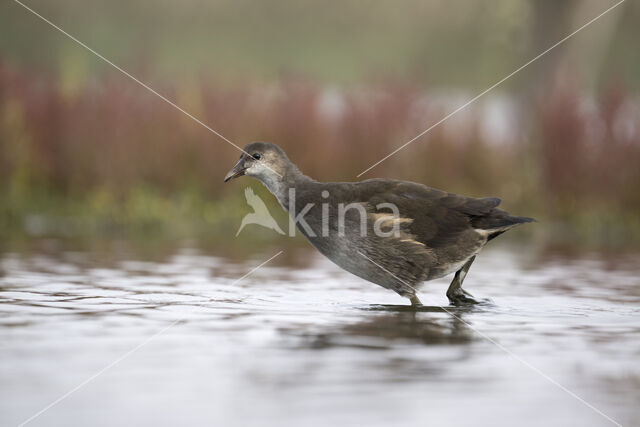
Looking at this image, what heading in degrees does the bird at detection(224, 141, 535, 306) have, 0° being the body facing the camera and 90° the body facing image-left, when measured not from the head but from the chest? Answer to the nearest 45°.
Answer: approximately 90°
